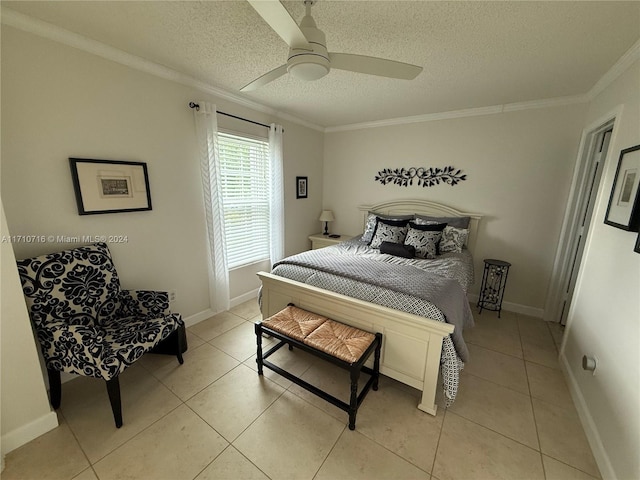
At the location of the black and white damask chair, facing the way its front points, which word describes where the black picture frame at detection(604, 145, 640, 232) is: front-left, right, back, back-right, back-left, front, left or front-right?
front

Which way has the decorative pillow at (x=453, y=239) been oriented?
toward the camera

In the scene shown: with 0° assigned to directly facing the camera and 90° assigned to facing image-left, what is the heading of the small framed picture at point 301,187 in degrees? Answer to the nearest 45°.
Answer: approximately 315°

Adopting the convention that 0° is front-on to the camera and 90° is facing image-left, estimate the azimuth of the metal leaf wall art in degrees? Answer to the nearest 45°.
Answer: approximately 0°

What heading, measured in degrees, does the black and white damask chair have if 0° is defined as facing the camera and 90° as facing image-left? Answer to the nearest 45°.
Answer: approximately 315°

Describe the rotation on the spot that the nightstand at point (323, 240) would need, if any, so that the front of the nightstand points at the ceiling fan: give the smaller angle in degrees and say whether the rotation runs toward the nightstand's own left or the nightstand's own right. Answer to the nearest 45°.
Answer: approximately 45° to the nightstand's own left

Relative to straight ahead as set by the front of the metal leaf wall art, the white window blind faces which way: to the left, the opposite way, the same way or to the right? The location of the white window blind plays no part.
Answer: to the left

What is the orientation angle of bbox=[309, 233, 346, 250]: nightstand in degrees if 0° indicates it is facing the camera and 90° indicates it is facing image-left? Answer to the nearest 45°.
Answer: approximately 45°

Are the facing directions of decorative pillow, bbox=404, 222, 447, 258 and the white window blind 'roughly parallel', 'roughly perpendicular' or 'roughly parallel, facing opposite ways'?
roughly perpendicular

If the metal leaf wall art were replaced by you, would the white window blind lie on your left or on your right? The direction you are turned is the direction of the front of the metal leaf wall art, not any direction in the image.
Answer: on your right

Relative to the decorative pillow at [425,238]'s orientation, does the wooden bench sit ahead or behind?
ahead

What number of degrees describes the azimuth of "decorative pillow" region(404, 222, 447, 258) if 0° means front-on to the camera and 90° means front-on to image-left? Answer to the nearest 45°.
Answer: approximately 0°

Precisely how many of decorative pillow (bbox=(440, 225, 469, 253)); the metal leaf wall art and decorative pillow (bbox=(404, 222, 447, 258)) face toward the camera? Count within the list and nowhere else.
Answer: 3

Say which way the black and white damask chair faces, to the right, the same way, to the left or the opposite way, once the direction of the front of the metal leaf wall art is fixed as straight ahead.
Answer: to the left

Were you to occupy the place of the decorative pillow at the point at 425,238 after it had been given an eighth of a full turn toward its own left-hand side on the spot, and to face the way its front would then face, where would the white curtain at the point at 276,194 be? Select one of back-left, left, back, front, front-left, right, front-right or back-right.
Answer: back-right

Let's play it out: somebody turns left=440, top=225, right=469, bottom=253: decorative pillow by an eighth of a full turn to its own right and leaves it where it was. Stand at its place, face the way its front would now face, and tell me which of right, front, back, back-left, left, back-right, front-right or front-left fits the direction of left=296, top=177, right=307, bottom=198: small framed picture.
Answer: front-right

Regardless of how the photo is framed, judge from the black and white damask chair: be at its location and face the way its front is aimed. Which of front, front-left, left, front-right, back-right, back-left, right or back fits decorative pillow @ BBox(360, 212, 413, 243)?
front-left

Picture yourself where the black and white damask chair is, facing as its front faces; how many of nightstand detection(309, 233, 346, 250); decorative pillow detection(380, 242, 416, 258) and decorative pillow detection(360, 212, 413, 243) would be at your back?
0

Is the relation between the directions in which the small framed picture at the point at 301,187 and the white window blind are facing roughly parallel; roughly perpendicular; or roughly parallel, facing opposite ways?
roughly parallel
